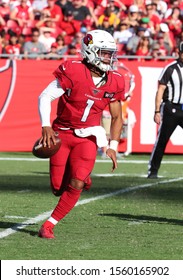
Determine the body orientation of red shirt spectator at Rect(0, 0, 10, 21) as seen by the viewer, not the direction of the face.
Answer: toward the camera

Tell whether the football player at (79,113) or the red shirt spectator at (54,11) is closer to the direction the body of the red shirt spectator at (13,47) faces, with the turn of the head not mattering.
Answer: the football player

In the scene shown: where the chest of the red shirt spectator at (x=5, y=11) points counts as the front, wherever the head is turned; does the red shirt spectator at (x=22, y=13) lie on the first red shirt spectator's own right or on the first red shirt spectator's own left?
on the first red shirt spectator's own left

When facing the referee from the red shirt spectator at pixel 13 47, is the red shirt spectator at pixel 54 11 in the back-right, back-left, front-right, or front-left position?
back-left

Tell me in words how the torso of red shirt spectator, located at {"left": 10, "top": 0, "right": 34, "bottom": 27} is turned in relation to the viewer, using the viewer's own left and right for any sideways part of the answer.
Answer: facing the viewer

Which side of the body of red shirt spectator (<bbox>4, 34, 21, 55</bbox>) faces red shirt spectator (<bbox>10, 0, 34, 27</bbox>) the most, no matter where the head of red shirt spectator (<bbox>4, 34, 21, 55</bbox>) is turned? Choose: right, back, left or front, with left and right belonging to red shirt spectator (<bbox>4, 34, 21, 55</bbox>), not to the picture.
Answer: back

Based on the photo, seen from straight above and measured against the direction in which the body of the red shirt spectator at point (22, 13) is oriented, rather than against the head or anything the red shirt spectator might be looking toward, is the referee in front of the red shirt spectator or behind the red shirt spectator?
in front
